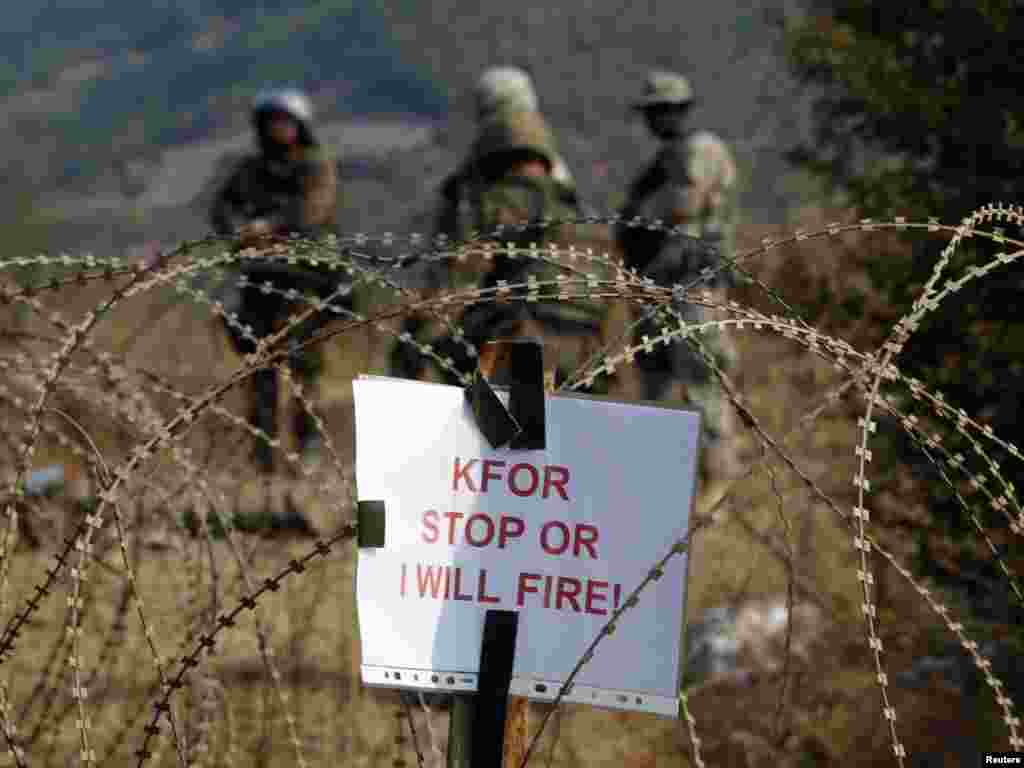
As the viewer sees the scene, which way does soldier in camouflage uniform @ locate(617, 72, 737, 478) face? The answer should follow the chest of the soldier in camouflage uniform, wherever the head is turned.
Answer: to the viewer's left

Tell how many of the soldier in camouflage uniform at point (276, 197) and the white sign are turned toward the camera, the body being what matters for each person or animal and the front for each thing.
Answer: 2

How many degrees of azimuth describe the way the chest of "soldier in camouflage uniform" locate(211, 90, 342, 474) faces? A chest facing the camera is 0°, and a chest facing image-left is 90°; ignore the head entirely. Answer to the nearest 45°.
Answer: approximately 0°

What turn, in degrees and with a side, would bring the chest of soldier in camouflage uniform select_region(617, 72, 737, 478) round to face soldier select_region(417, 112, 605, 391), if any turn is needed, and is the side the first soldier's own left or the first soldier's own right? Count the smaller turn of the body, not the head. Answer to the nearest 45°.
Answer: approximately 45° to the first soldier's own left

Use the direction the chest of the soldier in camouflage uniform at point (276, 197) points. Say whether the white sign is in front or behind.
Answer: in front

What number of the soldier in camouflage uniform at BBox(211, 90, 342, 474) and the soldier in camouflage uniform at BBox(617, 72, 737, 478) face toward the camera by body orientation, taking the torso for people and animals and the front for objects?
1

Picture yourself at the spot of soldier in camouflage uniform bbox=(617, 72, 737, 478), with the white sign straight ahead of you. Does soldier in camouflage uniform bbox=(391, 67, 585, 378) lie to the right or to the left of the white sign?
right

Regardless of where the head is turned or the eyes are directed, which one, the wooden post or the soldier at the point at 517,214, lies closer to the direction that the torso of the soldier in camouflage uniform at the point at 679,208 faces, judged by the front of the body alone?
the soldier

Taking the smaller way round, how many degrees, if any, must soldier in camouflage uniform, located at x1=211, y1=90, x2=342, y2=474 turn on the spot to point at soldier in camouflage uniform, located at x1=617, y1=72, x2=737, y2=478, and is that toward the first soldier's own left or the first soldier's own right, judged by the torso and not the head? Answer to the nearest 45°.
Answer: approximately 45° to the first soldier's own left

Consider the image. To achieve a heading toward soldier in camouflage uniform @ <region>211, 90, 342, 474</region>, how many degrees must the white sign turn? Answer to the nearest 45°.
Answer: approximately 180°

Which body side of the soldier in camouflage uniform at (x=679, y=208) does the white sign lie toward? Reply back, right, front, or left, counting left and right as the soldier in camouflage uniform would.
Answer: left

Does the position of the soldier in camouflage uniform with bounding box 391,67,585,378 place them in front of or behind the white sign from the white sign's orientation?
behind

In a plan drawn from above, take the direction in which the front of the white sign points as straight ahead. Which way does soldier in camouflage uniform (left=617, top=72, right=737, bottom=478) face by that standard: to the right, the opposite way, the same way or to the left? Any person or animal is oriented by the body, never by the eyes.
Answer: to the right
